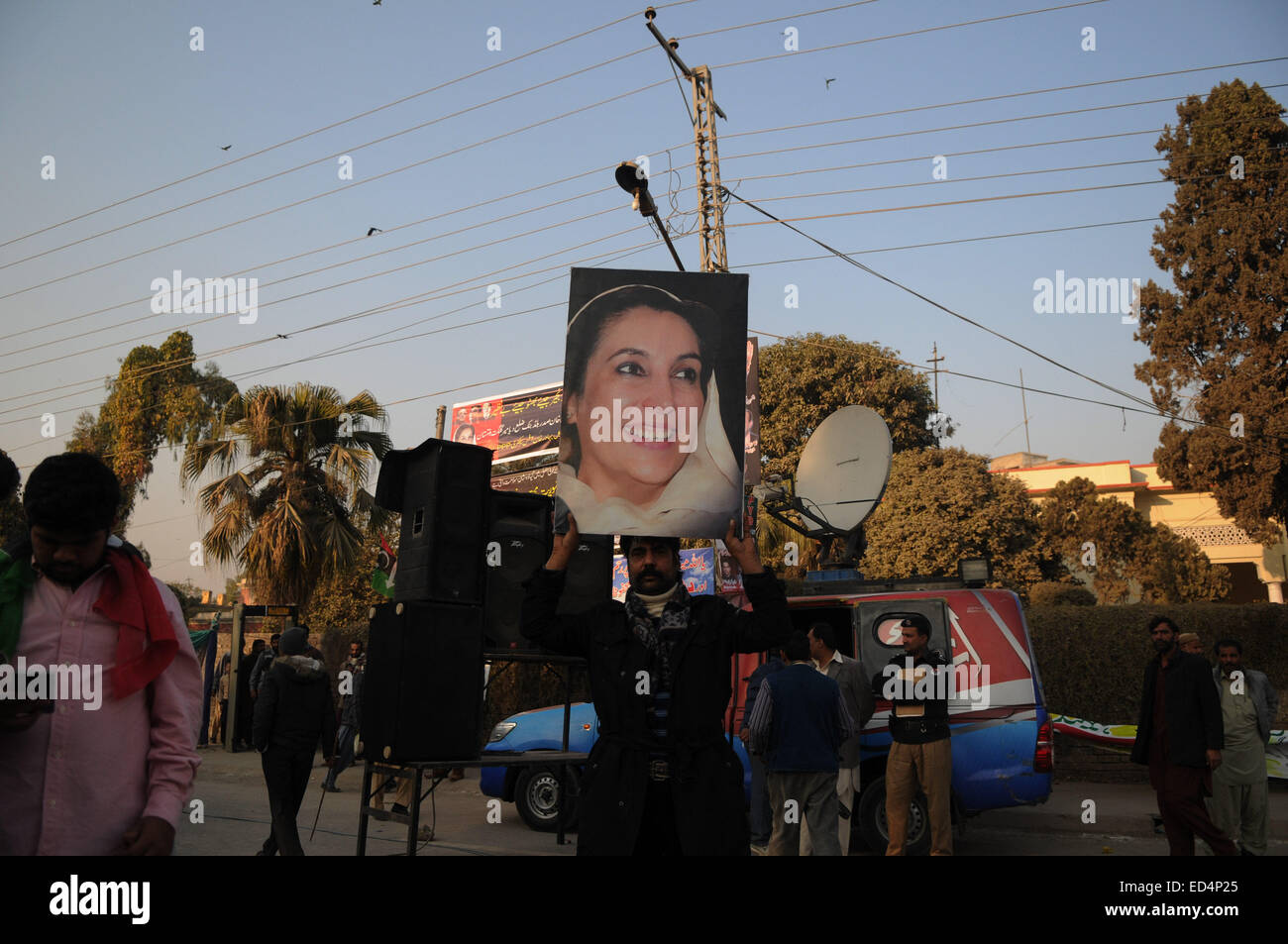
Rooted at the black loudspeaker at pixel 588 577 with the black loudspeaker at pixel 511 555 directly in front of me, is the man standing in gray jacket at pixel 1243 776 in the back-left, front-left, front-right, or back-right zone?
back-left

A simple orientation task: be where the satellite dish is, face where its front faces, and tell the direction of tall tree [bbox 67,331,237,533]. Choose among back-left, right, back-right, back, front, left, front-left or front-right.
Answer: right

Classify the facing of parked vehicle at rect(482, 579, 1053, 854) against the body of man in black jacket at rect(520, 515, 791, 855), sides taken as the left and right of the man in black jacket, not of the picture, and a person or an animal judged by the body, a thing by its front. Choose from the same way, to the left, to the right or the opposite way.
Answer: to the right

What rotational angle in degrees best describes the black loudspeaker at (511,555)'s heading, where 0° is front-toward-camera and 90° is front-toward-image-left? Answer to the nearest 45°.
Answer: approximately 0°

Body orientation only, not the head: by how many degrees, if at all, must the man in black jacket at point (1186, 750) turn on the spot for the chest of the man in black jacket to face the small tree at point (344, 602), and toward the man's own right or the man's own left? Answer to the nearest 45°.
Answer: approximately 90° to the man's own right

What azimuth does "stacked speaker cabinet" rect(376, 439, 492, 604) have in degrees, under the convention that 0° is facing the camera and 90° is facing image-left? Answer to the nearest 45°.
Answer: approximately 315°

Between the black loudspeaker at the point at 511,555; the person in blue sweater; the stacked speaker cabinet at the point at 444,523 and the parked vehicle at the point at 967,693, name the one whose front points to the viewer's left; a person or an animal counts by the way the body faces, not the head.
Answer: the parked vehicle

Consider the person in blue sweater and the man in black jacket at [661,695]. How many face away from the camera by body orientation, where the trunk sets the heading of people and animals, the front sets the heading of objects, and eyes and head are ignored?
1

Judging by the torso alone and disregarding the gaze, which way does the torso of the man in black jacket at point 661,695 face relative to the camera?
toward the camera

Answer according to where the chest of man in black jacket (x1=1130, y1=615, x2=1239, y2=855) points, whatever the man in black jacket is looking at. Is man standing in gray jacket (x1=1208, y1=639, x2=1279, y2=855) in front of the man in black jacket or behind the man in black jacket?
behind

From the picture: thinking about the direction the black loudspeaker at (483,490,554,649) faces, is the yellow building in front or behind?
behind
